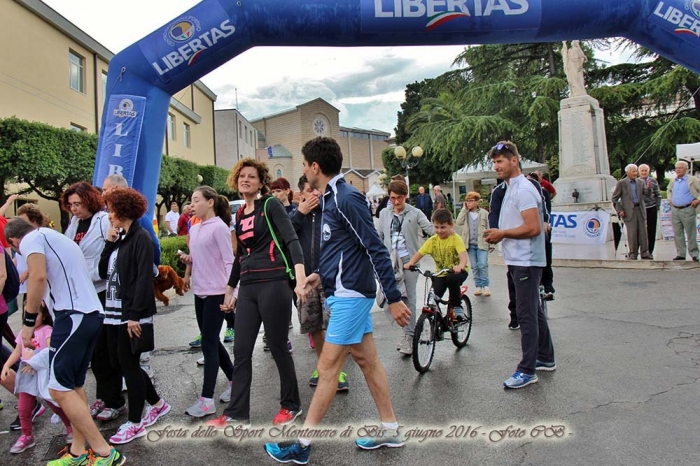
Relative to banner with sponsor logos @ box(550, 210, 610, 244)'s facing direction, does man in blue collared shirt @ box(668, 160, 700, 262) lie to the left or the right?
on its left

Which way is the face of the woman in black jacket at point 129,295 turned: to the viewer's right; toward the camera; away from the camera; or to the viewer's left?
to the viewer's left

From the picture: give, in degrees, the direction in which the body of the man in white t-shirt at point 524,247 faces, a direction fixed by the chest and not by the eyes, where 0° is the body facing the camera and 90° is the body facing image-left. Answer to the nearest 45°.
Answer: approximately 90°

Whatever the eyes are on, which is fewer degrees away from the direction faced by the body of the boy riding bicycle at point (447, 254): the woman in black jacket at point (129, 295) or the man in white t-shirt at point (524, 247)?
the woman in black jacket

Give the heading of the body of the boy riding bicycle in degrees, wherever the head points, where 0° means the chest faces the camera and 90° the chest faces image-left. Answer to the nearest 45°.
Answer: approximately 45°

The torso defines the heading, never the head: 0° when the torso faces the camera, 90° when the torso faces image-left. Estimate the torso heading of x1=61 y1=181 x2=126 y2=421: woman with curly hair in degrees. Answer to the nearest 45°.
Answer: approximately 45°

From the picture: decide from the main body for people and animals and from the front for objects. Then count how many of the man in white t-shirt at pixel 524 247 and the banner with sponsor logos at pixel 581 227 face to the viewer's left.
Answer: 1

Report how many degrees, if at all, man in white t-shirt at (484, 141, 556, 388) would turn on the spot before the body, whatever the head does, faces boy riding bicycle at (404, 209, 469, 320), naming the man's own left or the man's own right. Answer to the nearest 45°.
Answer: approximately 45° to the man's own right

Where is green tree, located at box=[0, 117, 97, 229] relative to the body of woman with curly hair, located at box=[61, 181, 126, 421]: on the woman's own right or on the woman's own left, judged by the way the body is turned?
on the woman's own right

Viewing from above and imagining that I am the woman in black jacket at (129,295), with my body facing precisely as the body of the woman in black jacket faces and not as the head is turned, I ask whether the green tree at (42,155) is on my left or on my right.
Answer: on my right

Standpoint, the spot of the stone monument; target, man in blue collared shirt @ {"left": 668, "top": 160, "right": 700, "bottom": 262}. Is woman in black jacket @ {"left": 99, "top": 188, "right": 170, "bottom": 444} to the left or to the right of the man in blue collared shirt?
right
